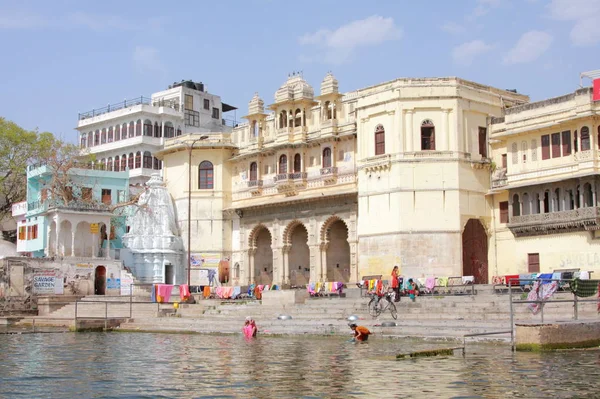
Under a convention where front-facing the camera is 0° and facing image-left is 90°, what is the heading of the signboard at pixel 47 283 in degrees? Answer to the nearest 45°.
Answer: approximately 0°

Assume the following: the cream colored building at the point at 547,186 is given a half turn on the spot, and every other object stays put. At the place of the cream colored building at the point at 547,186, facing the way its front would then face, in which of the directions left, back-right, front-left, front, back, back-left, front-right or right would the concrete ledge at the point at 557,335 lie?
back-right

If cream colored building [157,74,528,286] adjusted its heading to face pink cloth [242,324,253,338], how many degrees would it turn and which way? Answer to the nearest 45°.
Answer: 0° — it already faces it

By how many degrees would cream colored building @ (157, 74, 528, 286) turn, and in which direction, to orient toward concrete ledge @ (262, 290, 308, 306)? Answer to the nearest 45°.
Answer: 0° — it already faces it

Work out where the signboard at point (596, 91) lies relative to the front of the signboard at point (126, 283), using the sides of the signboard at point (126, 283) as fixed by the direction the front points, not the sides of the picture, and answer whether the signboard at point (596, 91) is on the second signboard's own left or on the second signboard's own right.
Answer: on the second signboard's own left

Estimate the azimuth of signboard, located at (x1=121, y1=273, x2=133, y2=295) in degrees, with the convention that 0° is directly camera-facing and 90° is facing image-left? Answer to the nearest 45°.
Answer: approximately 0°

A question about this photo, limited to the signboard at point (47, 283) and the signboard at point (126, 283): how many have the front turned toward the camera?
2

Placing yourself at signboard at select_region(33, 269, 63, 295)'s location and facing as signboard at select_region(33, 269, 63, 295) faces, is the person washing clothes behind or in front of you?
in front

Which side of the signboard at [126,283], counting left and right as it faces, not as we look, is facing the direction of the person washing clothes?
front

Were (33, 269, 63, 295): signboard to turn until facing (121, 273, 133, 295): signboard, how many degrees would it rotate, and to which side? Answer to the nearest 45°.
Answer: approximately 135° to its left
